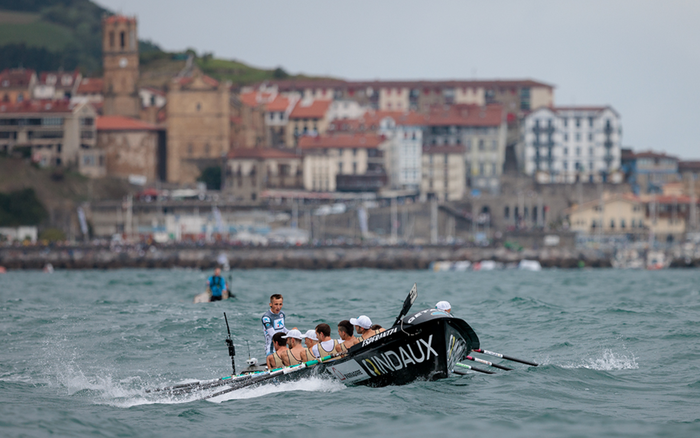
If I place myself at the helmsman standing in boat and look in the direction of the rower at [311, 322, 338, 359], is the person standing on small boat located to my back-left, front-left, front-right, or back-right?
back-left

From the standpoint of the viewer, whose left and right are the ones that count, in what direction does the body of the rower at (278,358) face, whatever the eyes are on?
facing away from the viewer and to the left of the viewer

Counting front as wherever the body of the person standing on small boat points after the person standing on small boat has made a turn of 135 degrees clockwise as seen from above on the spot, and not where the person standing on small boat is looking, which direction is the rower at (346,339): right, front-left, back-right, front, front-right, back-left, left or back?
back-left

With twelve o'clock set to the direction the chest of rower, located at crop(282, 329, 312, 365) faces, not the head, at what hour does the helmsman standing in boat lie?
The helmsman standing in boat is roughly at 1 o'clock from the rower.

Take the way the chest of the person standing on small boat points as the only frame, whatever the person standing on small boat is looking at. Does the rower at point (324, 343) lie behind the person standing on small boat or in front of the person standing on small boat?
in front

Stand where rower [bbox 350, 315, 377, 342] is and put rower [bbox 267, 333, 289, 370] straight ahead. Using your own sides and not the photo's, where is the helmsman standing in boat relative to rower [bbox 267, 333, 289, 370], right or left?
right

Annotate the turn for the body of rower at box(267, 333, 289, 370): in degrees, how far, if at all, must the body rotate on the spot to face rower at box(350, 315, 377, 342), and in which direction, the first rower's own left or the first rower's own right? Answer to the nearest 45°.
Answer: approximately 135° to the first rower's own right

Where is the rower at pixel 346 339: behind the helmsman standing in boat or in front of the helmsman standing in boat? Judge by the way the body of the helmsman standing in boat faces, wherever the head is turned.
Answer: in front

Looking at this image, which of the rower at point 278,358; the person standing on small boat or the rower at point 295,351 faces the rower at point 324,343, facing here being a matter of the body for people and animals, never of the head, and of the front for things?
the person standing on small boat

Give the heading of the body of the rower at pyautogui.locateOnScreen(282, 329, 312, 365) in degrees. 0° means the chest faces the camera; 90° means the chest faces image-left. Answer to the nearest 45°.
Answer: approximately 135°

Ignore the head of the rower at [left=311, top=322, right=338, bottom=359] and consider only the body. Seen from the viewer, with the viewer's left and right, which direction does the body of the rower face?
facing away from the viewer and to the left of the viewer

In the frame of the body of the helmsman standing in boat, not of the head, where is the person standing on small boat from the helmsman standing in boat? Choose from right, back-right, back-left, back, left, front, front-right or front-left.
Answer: back-left

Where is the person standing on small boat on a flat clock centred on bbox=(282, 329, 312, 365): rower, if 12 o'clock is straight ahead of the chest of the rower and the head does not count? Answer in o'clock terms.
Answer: The person standing on small boat is roughly at 1 o'clock from the rower.

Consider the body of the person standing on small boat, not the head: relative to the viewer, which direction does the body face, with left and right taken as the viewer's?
facing the viewer

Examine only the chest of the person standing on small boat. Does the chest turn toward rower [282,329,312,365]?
yes

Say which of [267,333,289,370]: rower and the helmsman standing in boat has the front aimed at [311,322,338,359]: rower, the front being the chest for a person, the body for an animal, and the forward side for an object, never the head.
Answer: the helmsman standing in boat

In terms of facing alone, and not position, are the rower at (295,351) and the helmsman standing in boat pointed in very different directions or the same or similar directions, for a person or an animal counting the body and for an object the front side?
very different directions
